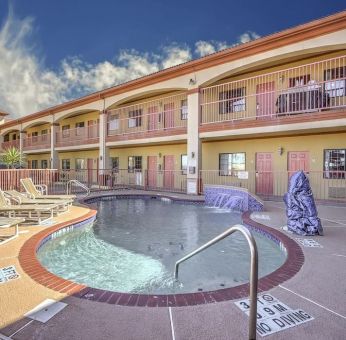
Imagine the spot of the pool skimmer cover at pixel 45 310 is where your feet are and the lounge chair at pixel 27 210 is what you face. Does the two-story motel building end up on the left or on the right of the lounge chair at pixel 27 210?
right

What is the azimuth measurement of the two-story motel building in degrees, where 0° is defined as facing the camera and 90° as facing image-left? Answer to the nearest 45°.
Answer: approximately 45°
